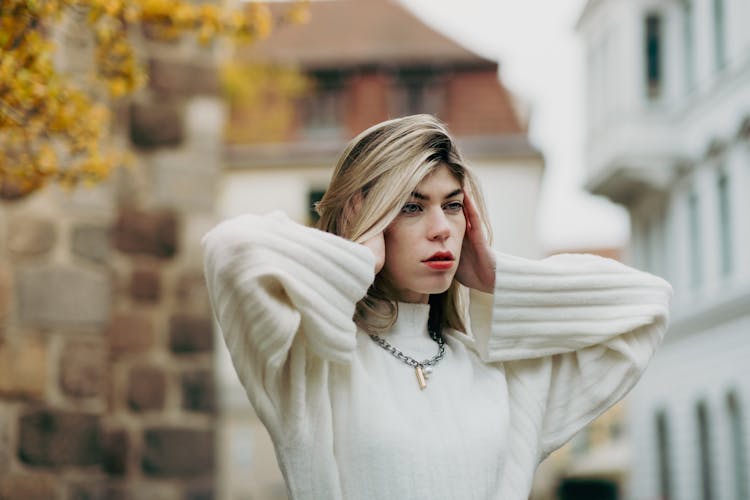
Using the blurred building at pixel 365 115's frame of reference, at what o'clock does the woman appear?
The woman is roughly at 12 o'clock from the blurred building.

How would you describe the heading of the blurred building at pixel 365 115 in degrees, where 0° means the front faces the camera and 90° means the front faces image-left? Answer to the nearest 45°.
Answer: approximately 0°

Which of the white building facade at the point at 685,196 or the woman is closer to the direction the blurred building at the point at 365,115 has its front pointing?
the woman
